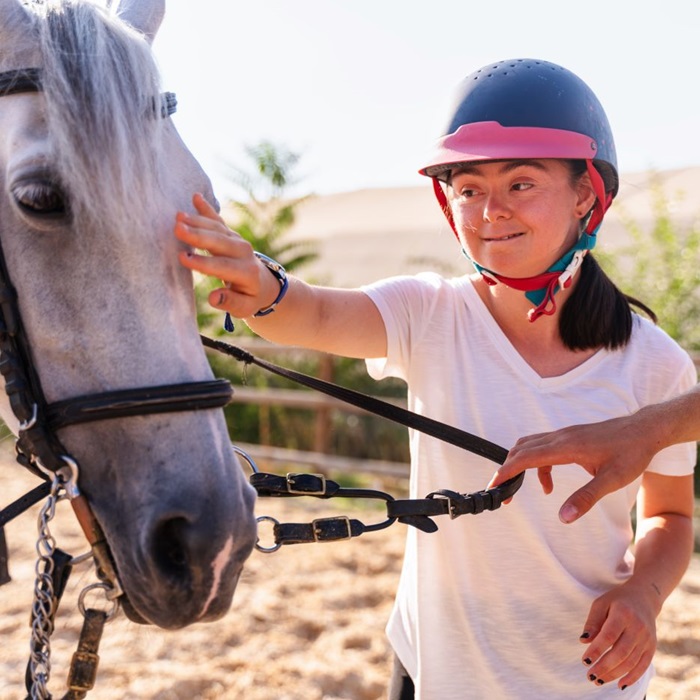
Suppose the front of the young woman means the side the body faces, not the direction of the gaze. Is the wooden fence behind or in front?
behind

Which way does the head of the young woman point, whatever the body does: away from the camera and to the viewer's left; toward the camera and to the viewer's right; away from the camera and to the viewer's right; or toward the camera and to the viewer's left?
toward the camera and to the viewer's left

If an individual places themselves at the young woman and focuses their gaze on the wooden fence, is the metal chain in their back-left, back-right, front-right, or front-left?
back-left

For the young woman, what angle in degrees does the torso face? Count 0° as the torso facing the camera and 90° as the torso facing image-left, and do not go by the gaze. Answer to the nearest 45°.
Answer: approximately 0°

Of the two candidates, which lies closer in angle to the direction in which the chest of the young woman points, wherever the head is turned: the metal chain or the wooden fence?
the metal chain

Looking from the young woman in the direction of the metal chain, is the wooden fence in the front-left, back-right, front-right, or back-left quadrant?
back-right

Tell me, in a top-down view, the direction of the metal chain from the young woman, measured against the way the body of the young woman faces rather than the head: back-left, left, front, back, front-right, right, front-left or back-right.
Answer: front-right
